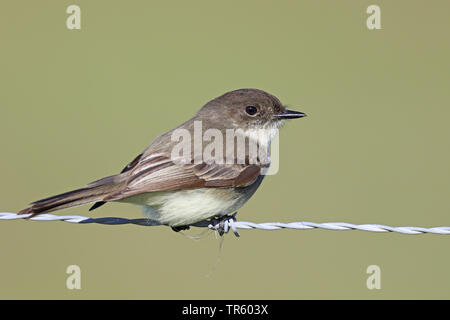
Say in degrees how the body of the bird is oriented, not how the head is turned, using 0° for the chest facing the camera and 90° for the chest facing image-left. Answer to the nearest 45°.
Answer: approximately 270°
